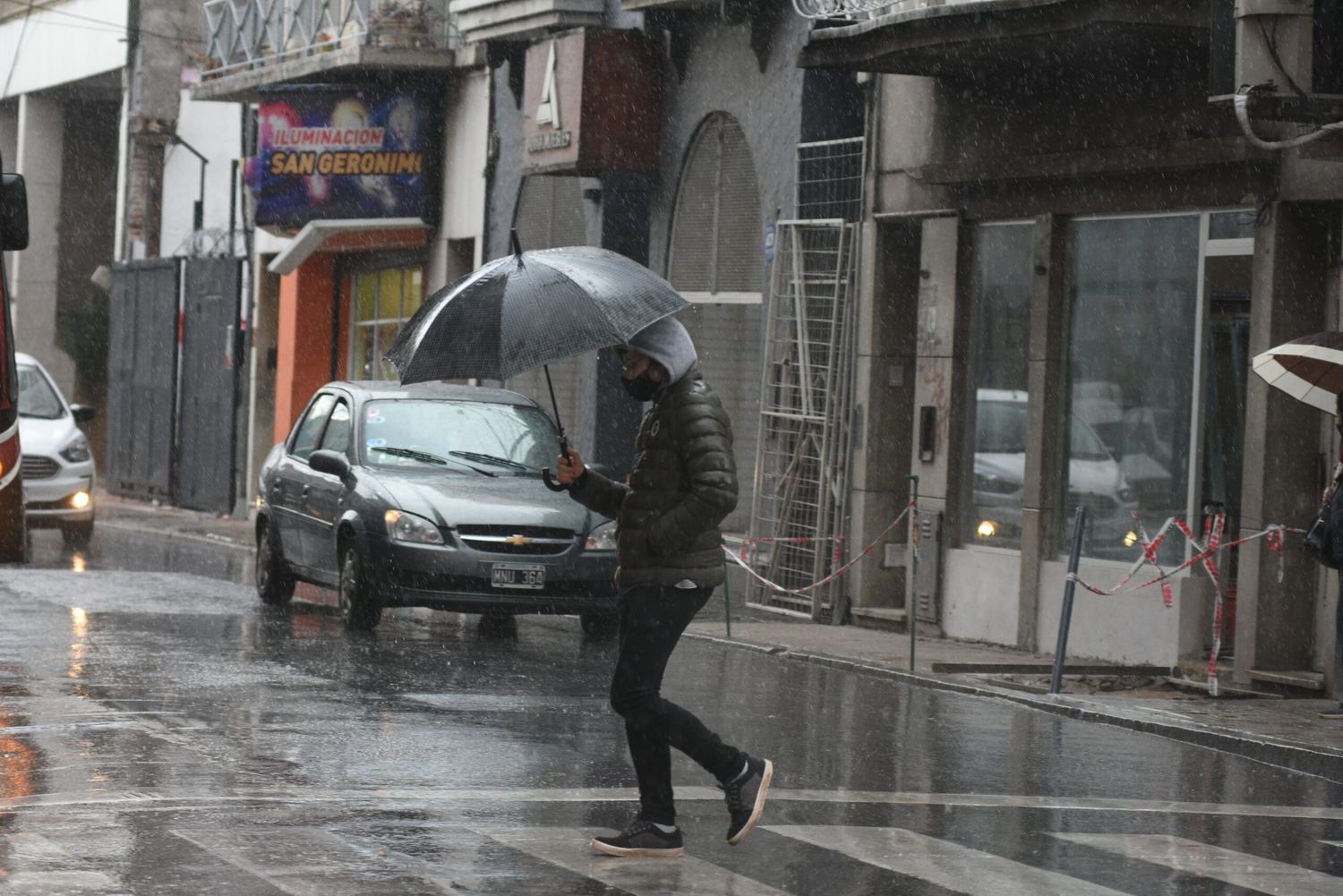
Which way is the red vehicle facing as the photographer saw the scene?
facing the viewer and to the right of the viewer

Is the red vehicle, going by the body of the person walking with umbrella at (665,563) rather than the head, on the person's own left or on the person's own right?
on the person's own right

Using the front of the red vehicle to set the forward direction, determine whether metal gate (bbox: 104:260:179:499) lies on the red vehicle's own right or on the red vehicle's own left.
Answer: on the red vehicle's own left

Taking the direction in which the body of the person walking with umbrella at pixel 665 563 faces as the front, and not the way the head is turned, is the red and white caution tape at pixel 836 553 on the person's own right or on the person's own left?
on the person's own right

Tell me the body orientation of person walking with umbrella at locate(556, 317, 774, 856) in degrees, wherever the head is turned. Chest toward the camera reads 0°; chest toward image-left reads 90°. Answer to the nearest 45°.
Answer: approximately 90°

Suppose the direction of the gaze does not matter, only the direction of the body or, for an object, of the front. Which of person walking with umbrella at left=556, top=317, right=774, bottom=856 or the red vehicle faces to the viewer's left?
the person walking with umbrella
